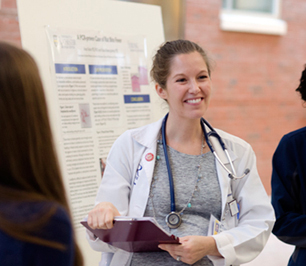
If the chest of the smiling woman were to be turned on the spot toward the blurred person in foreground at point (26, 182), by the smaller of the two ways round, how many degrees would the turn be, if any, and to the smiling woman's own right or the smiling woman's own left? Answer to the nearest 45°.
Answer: approximately 45° to the smiling woman's own right

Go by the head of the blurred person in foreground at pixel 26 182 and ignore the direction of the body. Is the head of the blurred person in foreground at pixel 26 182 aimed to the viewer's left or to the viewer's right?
to the viewer's right

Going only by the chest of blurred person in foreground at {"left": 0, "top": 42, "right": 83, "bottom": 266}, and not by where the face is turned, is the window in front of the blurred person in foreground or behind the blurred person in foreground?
in front

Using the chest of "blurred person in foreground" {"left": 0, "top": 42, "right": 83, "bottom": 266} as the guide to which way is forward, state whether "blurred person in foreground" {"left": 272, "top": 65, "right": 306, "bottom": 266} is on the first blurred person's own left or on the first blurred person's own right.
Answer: on the first blurred person's own right

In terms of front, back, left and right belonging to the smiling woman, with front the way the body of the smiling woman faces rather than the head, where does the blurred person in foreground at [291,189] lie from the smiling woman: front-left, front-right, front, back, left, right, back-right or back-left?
left

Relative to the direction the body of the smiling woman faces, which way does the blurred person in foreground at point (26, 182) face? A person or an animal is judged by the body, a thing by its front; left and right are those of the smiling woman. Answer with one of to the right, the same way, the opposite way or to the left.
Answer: the opposite way

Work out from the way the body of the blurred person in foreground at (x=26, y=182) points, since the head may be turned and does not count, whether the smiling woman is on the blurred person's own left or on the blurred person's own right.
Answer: on the blurred person's own right

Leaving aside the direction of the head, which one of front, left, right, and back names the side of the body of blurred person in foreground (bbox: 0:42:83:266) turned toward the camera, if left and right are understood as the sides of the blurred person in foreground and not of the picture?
back

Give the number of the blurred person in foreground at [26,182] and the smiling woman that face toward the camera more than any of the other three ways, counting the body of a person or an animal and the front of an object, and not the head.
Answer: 1

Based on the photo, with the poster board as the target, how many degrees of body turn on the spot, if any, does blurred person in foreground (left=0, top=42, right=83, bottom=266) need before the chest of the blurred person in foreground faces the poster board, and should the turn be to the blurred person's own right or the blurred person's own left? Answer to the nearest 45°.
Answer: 0° — they already face it

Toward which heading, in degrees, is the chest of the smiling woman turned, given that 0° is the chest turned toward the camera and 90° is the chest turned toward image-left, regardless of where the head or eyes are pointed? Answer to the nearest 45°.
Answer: approximately 0°
